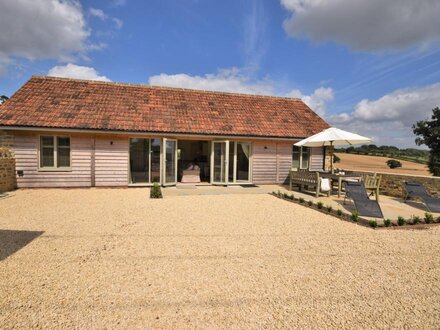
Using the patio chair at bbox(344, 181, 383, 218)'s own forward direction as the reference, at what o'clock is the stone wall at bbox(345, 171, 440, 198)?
The stone wall is roughly at 8 o'clock from the patio chair.

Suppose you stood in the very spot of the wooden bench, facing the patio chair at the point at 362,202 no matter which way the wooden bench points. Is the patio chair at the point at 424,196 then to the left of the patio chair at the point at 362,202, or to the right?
left

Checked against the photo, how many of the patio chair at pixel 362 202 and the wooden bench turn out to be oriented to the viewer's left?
0

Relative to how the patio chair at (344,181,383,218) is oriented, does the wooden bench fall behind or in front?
behind

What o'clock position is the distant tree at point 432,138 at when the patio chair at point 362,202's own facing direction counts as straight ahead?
The distant tree is roughly at 8 o'clock from the patio chair.

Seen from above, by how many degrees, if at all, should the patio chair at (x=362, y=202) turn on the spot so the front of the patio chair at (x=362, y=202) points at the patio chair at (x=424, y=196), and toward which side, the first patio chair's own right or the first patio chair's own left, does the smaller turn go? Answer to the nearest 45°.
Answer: approximately 90° to the first patio chair's own left

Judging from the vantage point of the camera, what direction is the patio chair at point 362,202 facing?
facing the viewer and to the right of the viewer
